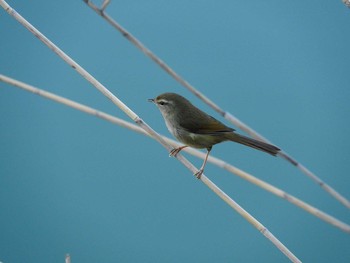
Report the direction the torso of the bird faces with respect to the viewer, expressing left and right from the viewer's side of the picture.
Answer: facing to the left of the viewer
